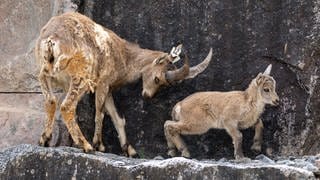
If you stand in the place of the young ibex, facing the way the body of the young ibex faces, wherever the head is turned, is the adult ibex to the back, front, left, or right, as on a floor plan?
back

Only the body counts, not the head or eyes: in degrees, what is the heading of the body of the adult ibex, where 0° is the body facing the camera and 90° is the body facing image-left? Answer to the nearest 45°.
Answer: approximately 225°

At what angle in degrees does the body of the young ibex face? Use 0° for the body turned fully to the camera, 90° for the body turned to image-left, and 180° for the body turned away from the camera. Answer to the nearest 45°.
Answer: approximately 270°

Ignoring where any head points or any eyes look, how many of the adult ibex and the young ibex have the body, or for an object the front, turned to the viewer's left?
0

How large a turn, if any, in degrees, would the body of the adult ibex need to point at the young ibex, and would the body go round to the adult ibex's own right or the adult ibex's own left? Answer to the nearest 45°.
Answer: approximately 45° to the adult ibex's own right
